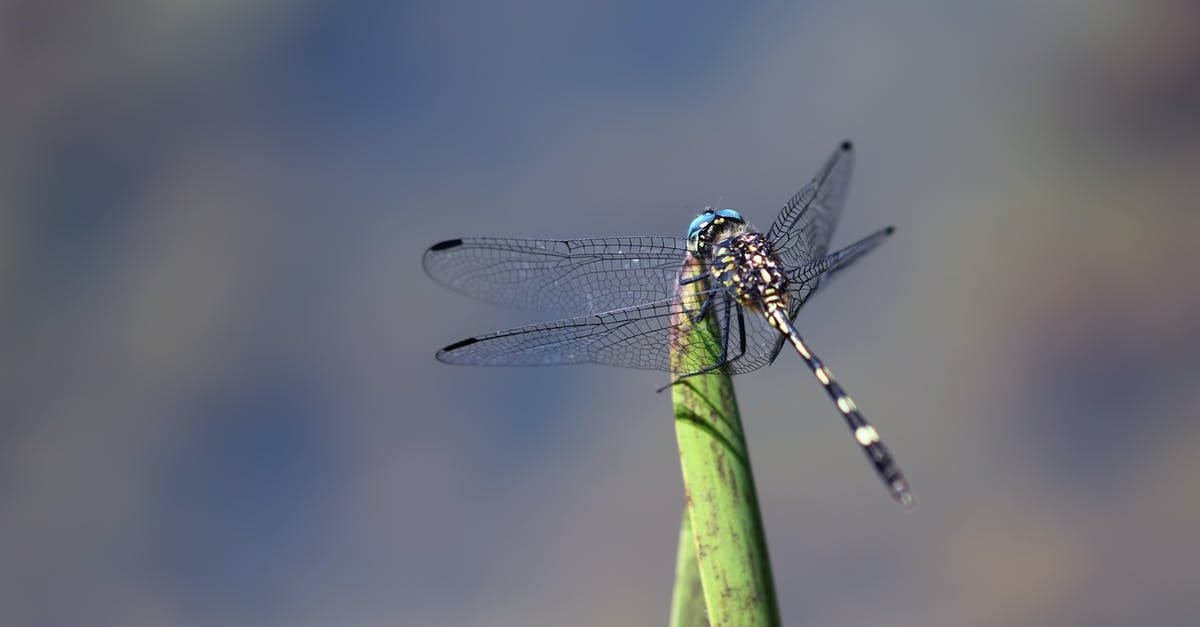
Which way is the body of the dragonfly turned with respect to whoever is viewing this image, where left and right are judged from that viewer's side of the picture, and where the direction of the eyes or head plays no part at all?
facing away from the viewer and to the left of the viewer
